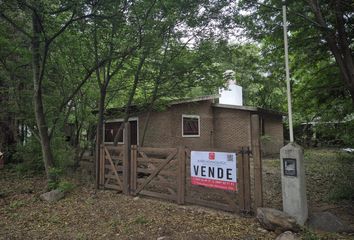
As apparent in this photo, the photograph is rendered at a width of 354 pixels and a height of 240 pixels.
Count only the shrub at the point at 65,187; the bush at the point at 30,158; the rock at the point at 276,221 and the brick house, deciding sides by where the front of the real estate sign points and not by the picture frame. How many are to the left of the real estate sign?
1

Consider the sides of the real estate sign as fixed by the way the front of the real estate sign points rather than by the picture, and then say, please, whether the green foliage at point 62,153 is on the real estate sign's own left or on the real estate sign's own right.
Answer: on the real estate sign's own right

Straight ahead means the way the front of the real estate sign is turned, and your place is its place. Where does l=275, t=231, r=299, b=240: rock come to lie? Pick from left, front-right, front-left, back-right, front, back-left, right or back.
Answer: left

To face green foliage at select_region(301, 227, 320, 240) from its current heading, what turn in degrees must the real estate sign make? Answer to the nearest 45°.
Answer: approximately 90° to its left

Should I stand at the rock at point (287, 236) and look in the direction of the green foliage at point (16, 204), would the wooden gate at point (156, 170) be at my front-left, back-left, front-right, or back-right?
front-right

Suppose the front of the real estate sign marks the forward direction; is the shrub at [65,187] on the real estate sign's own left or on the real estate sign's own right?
on the real estate sign's own right

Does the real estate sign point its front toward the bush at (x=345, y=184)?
no

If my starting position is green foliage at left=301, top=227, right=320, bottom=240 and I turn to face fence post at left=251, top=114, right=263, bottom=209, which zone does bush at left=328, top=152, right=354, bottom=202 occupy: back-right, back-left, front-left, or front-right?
front-right

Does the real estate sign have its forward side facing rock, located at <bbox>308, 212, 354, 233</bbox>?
no

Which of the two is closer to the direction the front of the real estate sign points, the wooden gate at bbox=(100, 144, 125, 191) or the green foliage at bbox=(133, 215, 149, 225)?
the green foliage

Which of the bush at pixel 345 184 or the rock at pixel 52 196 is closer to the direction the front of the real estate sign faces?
the rock

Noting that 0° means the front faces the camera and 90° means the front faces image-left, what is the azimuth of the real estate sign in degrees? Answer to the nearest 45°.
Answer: approximately 45°

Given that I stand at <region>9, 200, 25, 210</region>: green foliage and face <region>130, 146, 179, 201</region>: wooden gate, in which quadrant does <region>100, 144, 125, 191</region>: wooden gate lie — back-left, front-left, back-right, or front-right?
front-left

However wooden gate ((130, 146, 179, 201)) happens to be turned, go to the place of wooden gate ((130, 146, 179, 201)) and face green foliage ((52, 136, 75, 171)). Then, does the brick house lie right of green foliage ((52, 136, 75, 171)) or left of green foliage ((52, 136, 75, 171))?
right

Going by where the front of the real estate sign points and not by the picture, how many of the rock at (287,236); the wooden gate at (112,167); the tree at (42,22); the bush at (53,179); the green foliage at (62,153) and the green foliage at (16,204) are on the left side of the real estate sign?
1

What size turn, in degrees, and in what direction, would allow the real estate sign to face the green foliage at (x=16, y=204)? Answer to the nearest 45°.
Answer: approximately 45° to its right

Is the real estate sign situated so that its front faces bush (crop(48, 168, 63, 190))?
no

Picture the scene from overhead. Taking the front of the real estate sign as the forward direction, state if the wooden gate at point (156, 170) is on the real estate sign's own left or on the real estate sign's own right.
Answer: on the real estate sign's own right

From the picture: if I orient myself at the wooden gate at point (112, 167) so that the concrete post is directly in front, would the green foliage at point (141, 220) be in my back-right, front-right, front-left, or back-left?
front-right
